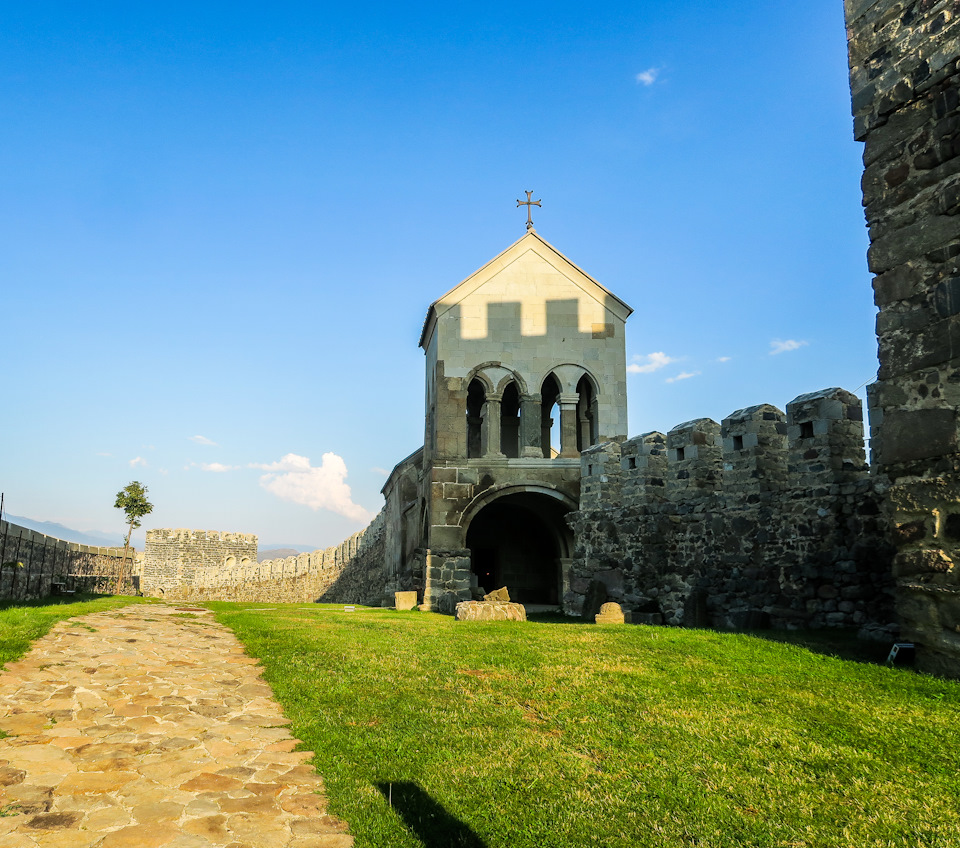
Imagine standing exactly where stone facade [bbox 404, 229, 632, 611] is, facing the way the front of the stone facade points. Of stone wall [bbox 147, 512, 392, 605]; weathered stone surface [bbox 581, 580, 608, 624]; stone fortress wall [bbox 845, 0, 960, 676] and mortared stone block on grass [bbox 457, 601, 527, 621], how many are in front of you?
3

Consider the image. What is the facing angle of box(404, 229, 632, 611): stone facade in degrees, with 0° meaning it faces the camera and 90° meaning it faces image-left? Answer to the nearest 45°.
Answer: approximately 0°

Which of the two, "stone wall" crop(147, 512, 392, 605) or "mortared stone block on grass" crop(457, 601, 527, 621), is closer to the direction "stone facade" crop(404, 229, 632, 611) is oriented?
the mortared stone block on grass

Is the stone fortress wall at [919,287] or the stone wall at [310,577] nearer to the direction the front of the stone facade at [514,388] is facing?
the stone fortress wall

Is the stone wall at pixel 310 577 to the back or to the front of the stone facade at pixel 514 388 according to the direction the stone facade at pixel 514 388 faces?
to the back

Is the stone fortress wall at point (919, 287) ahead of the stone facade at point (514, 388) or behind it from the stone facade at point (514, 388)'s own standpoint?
ahead

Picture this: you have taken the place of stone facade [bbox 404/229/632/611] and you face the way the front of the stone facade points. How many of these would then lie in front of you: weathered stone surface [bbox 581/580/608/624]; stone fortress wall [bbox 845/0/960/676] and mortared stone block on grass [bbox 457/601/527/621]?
3

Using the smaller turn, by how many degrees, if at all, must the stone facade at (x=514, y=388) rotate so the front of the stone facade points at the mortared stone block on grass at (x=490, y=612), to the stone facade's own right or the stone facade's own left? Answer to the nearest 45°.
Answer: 0° — it already faces it

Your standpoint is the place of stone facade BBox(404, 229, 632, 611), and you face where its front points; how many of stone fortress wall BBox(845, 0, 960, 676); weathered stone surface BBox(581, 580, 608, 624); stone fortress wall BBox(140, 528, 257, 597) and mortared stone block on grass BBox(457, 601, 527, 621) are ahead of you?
3

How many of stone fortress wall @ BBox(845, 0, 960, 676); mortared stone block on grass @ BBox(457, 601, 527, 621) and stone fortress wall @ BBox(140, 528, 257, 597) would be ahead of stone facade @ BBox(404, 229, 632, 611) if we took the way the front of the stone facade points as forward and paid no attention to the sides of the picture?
2

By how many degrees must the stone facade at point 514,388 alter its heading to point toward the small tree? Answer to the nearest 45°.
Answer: approximately 135° to its right
